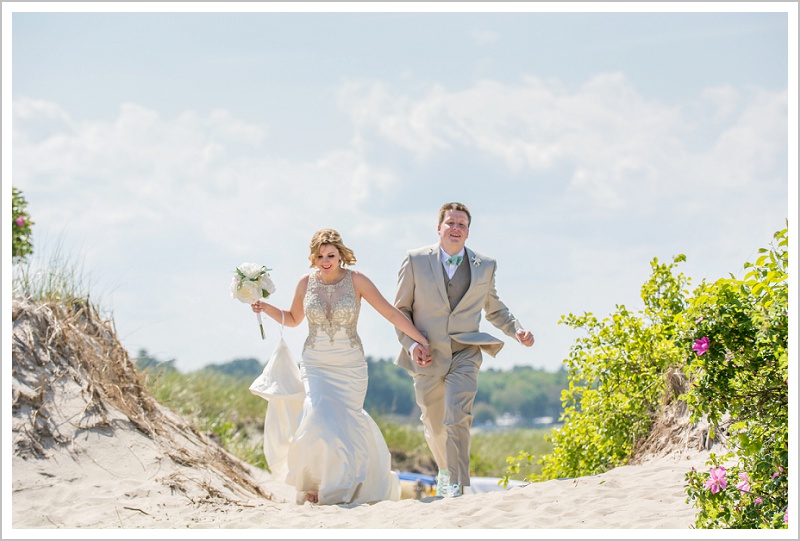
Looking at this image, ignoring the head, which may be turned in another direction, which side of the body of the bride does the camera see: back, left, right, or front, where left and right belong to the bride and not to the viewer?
front

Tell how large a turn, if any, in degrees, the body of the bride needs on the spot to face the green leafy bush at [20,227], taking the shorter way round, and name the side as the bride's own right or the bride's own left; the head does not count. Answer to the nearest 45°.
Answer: approximately 135° to the bride's own right

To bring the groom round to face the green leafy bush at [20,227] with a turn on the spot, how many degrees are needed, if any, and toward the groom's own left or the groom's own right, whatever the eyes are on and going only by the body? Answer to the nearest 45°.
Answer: approximately 135° to the groom's own right

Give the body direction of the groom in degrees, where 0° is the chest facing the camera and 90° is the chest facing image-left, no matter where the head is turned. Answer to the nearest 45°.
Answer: approximately 0°

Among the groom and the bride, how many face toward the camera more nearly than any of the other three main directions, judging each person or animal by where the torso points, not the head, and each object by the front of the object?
2

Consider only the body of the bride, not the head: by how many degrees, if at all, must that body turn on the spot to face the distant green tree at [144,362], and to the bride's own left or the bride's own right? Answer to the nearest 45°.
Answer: approximately 135° to the bride's own right

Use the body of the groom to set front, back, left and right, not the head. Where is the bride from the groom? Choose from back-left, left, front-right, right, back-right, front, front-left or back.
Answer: right

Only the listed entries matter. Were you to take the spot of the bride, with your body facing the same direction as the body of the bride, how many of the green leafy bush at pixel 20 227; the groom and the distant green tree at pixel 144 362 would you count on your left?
1

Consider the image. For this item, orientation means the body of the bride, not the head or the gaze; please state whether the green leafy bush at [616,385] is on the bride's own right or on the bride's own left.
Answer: on the bride's own left
